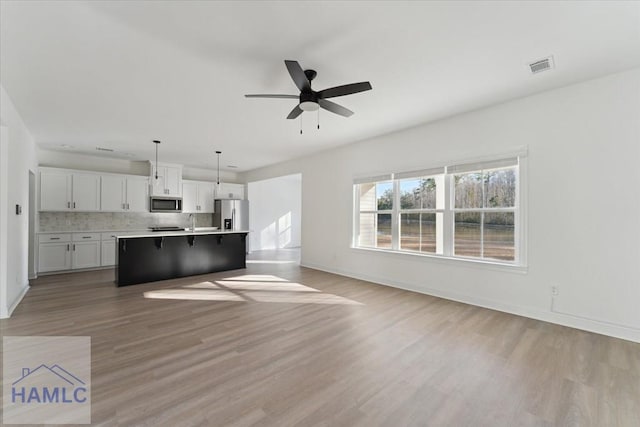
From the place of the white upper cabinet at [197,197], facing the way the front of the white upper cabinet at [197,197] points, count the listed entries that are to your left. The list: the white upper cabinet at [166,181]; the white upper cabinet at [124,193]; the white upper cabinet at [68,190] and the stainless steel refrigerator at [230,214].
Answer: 1

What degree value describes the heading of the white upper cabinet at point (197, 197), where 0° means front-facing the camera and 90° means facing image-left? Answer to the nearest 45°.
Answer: approximately 0°

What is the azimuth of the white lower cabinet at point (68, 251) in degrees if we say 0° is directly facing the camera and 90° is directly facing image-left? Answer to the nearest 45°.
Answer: approximately 0°

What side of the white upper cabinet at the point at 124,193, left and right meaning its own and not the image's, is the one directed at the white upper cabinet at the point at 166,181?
left

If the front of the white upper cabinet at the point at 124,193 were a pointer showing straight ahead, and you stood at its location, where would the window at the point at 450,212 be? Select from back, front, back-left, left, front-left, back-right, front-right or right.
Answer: front-left

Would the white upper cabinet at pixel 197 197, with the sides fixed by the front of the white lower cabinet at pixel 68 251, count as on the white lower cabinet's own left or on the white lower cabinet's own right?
on the white lower cabinet's own left

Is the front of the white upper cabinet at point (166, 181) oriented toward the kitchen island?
yes
